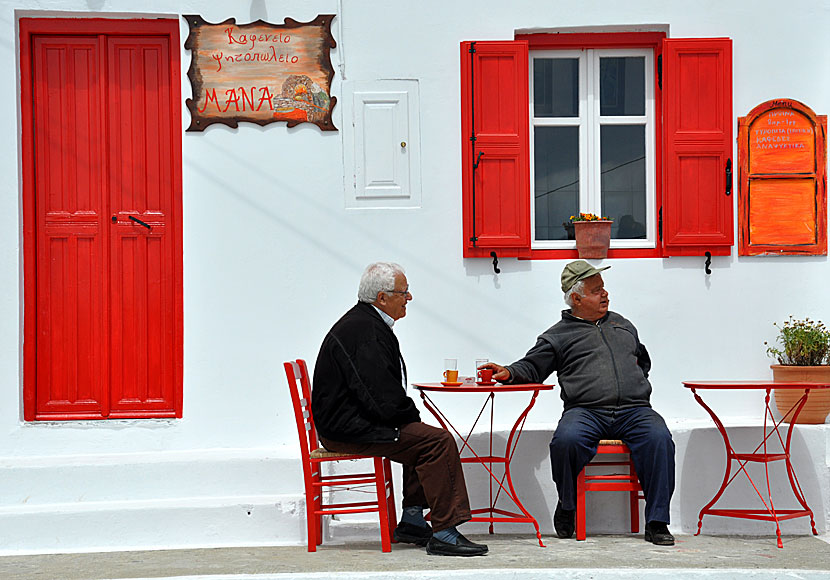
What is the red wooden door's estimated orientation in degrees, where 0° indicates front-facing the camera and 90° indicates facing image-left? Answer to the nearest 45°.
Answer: approximately 0°

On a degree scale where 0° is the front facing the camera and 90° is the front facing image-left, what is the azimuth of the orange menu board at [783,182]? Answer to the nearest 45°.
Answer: approximately 0°

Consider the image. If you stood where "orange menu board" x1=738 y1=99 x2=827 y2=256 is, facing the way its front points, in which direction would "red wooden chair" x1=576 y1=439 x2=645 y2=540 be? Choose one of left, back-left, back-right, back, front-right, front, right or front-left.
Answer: front-right

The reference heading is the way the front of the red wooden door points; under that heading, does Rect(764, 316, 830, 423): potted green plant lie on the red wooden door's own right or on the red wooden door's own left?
on the red wooden door's own left

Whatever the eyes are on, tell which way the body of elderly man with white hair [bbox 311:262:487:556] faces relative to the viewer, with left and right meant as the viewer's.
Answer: facing to the right of the viewer

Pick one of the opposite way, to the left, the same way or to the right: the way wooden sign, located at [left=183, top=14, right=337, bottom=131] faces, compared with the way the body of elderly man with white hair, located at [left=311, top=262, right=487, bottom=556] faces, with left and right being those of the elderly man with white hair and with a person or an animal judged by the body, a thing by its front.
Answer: to the right

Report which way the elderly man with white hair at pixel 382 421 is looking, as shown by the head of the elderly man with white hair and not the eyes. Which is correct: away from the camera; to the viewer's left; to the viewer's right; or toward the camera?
to the viewer's right

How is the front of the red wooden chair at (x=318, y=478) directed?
to the viewer's right

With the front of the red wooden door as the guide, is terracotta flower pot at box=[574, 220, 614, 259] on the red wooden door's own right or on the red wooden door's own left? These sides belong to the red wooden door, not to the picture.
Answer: on the red wooden door's own left

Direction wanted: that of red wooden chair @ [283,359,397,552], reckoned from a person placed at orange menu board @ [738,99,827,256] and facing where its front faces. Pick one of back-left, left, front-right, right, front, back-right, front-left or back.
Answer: front-right

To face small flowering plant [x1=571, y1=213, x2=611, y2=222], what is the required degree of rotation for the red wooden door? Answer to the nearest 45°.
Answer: approximately 90° to its left
